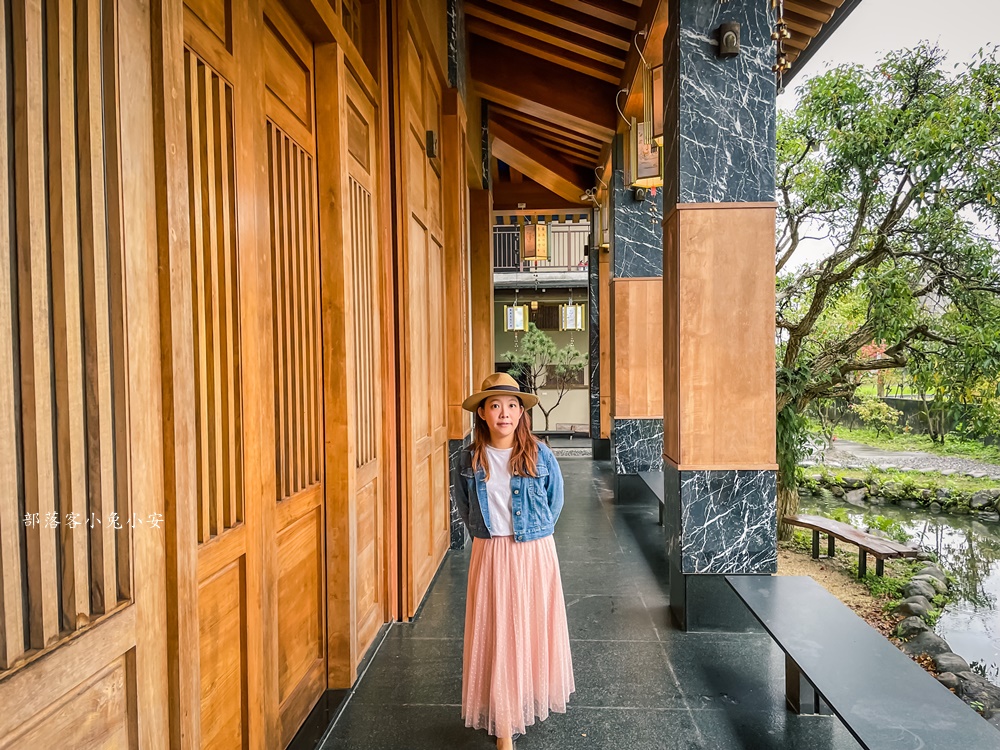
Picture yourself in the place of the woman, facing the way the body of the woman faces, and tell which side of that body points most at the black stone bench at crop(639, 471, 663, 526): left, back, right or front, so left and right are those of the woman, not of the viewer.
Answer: back

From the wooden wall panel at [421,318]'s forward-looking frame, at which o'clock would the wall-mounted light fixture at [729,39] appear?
The wall-mounted light fixture is roughly at 1 o'clock from the wooden wall panel.

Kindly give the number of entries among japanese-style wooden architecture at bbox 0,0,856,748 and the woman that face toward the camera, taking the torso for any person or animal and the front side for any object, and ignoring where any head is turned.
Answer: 1

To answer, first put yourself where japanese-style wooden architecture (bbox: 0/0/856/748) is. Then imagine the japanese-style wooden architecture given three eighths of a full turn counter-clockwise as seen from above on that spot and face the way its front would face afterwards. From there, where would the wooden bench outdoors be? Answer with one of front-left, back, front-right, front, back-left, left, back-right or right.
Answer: right

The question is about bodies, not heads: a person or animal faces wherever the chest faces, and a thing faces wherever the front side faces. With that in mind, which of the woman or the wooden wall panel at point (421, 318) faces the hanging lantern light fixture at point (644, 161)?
the wooden wall panel

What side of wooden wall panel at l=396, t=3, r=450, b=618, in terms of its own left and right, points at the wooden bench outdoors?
front

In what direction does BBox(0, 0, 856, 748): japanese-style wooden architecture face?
to the viewer's right

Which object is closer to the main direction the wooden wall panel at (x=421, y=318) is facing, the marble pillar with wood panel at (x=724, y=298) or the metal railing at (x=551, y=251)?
the marble pillar with wood panel

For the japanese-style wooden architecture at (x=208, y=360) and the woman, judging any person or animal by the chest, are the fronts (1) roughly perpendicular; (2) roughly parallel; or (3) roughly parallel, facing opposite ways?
roughly perpendicular

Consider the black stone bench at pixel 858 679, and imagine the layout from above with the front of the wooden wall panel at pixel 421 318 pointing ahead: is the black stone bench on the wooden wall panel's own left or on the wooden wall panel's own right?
on the wooden wall panel's own right

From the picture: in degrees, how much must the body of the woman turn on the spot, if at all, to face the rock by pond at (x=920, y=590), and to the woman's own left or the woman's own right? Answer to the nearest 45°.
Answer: approximately 135° to the woman's own left

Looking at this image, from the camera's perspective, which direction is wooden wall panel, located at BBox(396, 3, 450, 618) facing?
to the viewer's right

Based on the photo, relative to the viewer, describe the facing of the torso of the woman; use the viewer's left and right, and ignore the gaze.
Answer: facing the viewer
